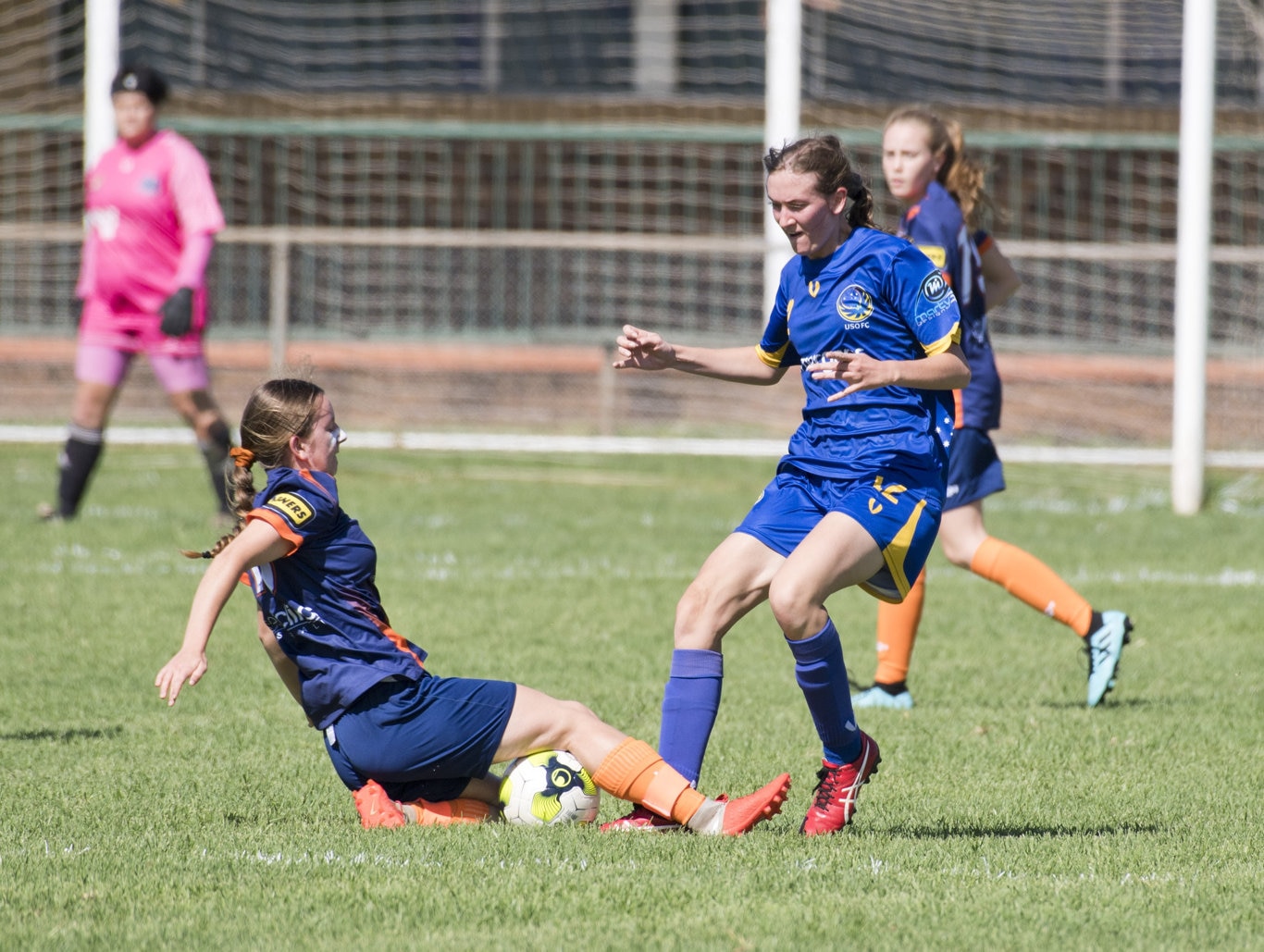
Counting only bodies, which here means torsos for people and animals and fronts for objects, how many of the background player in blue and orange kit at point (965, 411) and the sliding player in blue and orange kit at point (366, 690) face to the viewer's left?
1

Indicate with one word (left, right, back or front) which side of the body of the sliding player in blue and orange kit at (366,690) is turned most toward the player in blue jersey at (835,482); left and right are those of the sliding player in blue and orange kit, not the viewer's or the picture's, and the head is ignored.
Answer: front

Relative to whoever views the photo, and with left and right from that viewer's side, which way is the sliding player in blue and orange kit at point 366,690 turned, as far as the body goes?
facing to the right of the viewer

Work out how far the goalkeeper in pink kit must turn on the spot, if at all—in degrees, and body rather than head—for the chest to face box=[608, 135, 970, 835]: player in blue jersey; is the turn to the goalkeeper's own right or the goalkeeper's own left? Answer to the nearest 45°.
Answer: approximately 45° to the goalkeeper's own left

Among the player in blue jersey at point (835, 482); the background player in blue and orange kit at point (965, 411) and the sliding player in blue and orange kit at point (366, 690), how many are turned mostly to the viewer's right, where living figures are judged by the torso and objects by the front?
1

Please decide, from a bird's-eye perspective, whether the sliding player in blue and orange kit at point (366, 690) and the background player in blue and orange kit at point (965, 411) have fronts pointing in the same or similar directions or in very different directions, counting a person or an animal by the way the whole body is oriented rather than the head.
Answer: very different directions

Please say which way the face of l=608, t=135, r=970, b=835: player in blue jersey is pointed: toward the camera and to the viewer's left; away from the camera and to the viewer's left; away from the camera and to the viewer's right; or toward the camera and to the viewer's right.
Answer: toward the camera and to the viewer's left

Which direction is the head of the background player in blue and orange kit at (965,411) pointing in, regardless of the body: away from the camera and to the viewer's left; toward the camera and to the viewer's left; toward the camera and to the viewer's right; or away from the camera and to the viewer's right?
toward the camera and to the viewer's left

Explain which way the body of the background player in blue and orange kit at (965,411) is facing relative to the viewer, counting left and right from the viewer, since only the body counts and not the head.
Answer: facing to the left of the viewer

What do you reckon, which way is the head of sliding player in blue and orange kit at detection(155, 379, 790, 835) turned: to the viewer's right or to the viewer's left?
to the viewer's right

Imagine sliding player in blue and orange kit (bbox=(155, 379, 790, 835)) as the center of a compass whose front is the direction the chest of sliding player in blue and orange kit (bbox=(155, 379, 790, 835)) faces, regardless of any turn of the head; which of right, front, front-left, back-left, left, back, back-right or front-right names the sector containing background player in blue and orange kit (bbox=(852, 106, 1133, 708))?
front-left

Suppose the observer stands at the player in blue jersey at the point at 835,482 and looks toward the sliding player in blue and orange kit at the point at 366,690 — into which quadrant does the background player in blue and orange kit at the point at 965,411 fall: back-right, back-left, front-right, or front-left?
back-right
